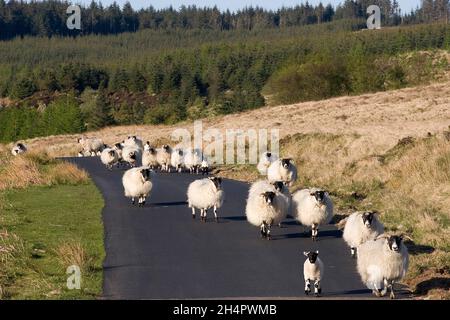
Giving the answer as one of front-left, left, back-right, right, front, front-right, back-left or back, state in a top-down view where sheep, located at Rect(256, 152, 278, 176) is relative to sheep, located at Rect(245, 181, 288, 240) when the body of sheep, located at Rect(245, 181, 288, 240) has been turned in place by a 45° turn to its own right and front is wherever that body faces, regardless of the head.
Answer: back-right

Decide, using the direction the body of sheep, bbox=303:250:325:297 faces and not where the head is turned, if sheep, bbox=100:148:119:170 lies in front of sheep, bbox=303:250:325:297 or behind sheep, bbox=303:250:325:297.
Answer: behind

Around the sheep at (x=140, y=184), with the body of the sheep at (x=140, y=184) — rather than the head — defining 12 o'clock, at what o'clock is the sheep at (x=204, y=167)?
the sheep at (x=204, y=167) is roughly at 8 o'clock from the sheep at (x=140, y=184).

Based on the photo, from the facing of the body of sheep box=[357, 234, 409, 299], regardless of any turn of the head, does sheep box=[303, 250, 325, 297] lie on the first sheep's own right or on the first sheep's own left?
on the first sheep's own right

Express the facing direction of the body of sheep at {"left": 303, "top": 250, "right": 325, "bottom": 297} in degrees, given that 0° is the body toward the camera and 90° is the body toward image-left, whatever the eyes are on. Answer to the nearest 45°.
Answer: approximately 0°

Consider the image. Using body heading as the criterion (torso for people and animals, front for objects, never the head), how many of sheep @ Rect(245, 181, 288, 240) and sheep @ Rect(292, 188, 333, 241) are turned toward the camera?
2

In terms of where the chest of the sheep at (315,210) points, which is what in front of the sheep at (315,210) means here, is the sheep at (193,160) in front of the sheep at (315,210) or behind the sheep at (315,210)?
behind
